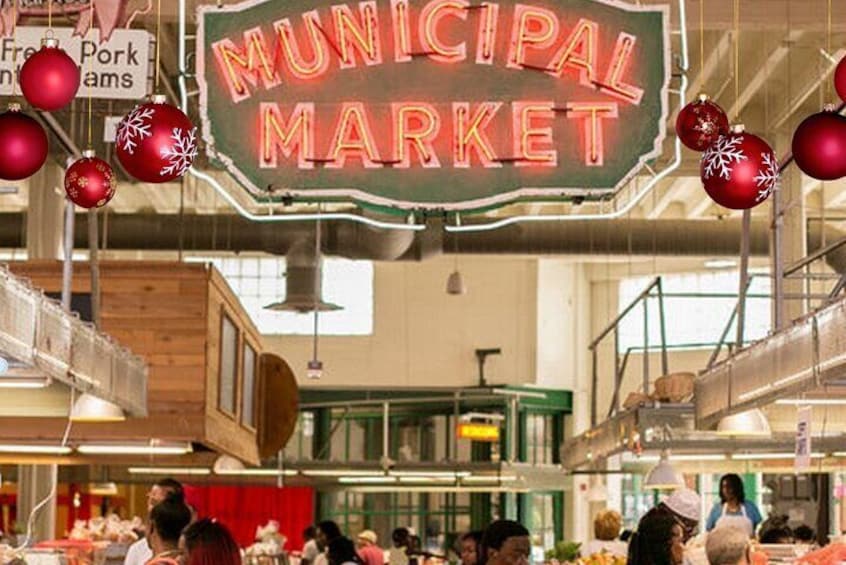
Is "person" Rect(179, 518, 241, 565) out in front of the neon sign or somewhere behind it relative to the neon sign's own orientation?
in front

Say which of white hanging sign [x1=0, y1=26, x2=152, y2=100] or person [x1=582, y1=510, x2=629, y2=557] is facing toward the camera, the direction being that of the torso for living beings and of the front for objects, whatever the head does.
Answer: the white hanging sign

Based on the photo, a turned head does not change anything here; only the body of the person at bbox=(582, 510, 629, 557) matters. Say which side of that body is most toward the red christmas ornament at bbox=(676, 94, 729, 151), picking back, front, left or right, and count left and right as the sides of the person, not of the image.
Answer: back

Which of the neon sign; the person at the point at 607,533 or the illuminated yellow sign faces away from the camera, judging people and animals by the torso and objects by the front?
the person

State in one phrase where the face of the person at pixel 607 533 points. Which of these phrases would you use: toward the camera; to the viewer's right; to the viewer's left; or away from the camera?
away from the camera

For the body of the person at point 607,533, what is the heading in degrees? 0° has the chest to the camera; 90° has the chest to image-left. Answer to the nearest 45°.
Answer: approximately 180°

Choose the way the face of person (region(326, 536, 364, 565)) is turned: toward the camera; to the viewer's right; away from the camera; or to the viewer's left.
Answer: away from the camera

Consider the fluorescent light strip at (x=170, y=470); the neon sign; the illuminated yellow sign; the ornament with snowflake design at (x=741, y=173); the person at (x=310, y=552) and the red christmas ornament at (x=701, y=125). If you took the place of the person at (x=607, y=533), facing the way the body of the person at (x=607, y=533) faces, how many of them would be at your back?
3

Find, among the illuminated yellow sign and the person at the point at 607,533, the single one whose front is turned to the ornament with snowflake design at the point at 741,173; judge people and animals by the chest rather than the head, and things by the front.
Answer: the illuminated yellow sign

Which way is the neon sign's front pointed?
toward the camera

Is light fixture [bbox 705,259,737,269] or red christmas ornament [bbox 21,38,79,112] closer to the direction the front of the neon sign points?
the red christmas ornament

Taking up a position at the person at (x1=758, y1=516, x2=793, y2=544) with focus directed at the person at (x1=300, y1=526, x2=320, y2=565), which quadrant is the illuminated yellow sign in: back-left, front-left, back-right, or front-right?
front-right

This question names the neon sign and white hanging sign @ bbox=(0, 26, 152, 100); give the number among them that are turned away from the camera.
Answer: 0

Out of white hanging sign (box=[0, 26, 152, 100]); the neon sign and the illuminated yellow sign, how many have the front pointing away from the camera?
0

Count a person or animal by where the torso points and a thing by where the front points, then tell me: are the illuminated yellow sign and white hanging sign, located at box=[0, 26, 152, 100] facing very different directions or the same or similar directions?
same or similar directions

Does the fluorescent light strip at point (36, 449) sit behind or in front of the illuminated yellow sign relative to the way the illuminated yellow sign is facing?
in front

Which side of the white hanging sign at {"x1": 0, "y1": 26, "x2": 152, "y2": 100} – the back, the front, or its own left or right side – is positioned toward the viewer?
front

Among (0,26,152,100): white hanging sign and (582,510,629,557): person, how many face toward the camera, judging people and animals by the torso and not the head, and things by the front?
1

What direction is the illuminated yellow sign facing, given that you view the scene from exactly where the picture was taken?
facing the viewer

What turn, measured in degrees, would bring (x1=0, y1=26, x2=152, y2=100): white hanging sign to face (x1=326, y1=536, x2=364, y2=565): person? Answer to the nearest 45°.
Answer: approximately 135° to its left

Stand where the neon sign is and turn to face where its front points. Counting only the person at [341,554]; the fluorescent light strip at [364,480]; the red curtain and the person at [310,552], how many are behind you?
4
